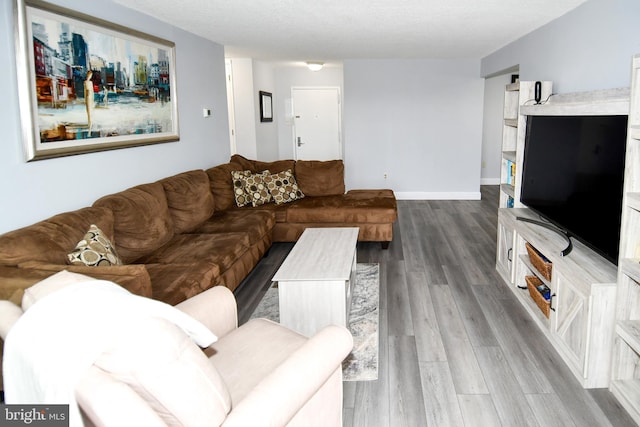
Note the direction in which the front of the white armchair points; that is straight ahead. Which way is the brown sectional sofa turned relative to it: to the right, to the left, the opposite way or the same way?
to the right

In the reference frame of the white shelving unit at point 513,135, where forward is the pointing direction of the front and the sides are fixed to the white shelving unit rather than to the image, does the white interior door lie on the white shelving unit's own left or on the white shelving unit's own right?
on the white shelving unit's own right

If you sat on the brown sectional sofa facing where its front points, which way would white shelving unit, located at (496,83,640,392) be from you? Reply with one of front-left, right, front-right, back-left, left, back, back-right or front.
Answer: front

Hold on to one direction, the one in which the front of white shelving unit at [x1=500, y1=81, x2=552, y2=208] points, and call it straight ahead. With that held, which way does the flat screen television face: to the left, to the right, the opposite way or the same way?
the same way

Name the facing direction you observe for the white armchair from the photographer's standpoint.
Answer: facing away from the viewer and to the right of the viewer

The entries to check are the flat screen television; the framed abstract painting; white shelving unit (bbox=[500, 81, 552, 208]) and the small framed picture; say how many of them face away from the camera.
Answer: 0

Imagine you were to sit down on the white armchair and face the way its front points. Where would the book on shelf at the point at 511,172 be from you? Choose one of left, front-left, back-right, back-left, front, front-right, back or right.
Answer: front

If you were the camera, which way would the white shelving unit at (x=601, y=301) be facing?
facing the viewer and to the left of the viewer

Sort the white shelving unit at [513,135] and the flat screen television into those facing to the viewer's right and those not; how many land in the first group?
0

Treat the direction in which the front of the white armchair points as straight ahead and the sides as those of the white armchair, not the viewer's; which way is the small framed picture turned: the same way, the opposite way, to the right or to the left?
to the right

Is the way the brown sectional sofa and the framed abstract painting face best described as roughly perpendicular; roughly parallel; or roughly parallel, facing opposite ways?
roughly parallel

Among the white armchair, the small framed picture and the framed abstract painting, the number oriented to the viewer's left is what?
0

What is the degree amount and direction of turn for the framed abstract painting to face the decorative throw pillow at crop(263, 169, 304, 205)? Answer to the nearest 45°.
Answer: approximately 90° to its left

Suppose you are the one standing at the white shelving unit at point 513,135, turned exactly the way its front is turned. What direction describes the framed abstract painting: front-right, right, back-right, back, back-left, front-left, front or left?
front

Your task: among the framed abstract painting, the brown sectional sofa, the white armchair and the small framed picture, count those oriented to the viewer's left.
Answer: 0

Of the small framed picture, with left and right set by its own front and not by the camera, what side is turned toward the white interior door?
left

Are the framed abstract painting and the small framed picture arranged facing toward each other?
no

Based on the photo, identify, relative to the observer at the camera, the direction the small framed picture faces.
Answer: facing the viewer and to the right of the viewer

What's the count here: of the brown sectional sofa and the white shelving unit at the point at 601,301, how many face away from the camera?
0

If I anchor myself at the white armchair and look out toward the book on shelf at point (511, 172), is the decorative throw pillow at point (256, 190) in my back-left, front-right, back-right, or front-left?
front-left

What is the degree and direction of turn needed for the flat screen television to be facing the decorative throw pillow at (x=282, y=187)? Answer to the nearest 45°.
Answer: approximately 90° to its right

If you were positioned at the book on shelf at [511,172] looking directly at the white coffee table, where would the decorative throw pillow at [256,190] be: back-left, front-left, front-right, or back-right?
front-right
